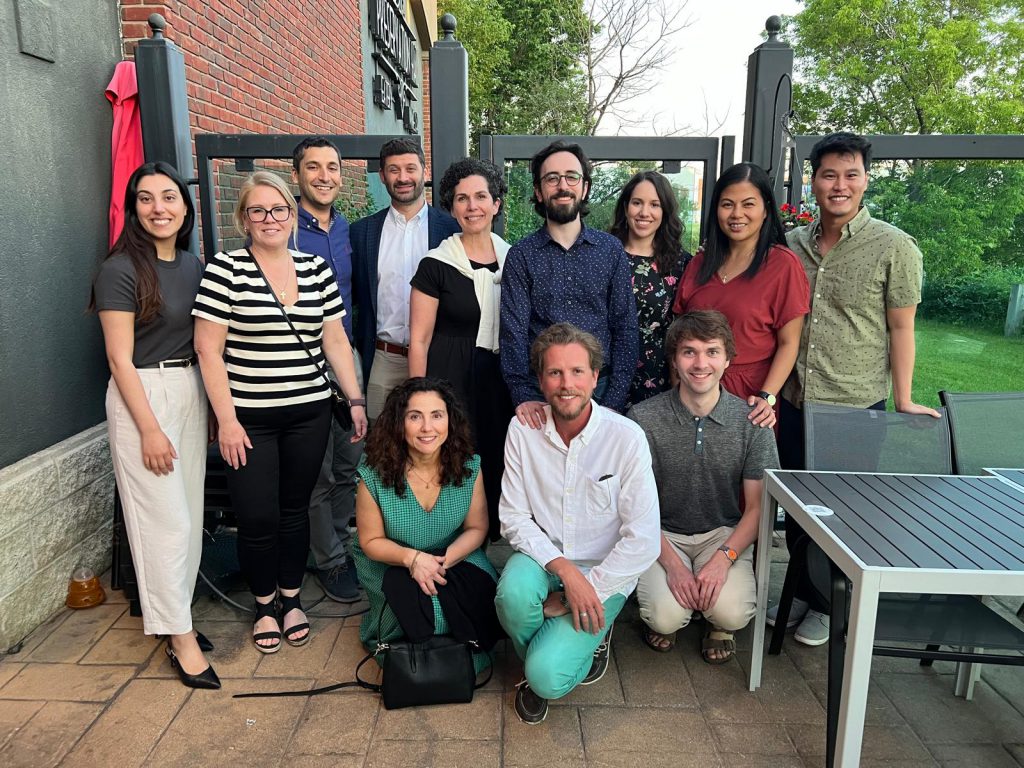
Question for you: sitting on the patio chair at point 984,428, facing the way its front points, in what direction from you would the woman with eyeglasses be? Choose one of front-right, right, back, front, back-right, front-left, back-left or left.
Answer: front-right

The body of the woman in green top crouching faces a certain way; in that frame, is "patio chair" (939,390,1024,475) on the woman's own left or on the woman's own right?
on the woman's own left

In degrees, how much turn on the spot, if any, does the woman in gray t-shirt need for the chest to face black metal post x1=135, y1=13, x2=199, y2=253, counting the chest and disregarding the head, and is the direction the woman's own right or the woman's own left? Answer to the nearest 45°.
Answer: approximately 135° to the woman's own left

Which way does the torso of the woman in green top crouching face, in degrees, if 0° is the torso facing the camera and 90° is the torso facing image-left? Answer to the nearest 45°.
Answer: approximately 0°

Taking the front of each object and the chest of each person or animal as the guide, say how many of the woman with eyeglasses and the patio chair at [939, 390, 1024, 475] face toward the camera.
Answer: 2

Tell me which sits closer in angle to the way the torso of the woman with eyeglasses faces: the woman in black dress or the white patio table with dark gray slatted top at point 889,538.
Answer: the white patio table with dark gray slatted top

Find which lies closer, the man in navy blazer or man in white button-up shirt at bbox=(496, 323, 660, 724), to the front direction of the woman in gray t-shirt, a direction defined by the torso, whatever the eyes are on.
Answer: the man in white button-up shirt

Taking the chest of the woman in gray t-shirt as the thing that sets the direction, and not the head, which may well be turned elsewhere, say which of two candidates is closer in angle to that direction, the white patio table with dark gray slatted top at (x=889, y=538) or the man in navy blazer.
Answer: the white patio table with dark gray slatted top
